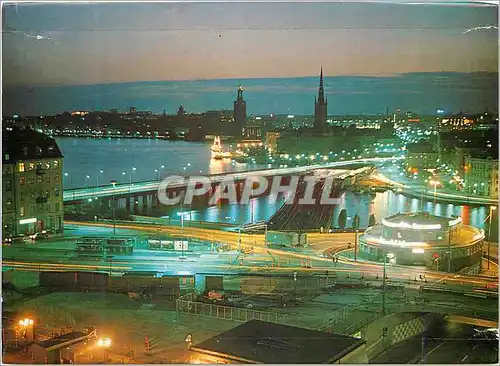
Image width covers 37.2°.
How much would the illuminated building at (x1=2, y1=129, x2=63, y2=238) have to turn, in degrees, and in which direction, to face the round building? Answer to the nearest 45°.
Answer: approximately 90° to its left

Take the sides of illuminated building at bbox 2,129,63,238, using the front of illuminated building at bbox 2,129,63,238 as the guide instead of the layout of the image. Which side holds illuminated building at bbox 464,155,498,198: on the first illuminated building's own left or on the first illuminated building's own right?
on the first illuminated building's own left

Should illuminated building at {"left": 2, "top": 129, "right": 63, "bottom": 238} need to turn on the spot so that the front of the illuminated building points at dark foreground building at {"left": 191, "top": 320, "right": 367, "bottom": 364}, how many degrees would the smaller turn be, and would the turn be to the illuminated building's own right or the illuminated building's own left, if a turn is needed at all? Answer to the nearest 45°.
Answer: approximately 45° to the illuminated building's own left

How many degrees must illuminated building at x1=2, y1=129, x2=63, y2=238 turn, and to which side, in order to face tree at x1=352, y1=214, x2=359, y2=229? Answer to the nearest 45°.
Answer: approximately 90° to its left

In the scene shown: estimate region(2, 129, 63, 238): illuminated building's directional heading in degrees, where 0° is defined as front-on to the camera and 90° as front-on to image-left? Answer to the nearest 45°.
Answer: approximately 0°

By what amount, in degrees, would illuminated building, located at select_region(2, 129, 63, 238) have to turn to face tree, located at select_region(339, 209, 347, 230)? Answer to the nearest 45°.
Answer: approximately 90° to its left

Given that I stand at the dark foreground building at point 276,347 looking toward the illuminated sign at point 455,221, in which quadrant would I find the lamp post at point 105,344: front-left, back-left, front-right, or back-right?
back-left
